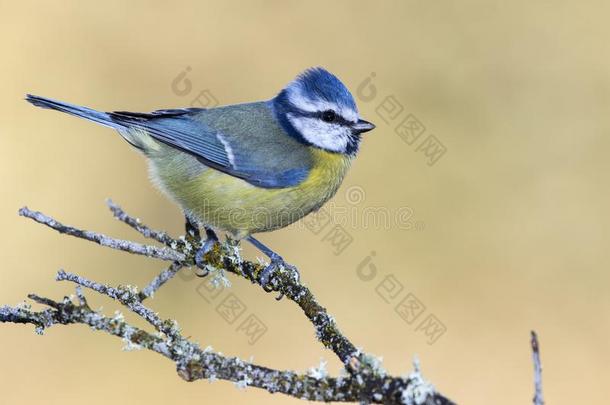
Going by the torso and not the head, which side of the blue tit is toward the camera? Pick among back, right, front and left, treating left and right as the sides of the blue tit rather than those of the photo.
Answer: right
